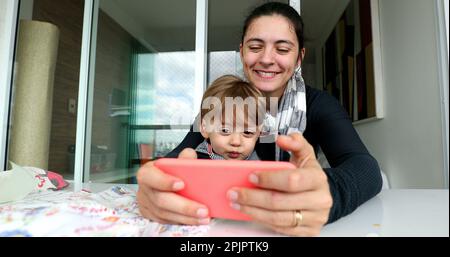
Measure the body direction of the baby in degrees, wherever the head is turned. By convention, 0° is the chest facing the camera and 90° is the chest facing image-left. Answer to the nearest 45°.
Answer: approximately 0°
